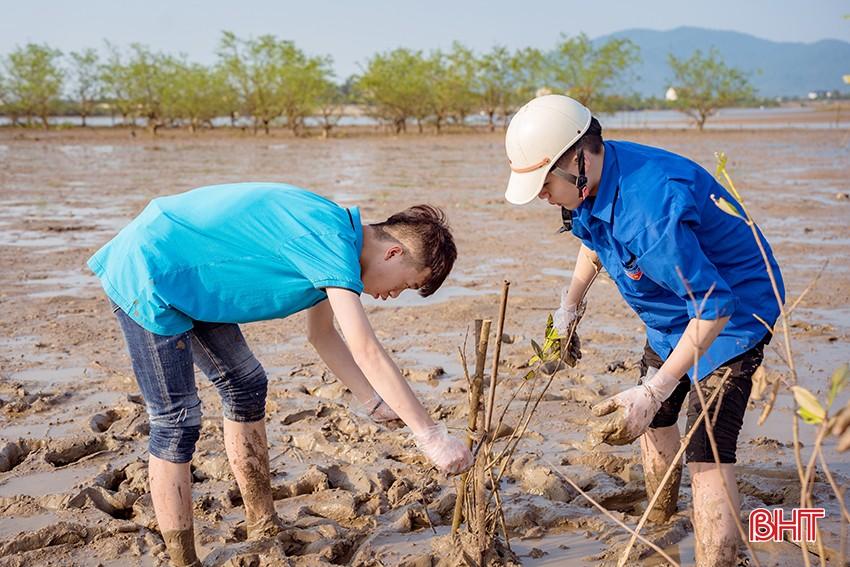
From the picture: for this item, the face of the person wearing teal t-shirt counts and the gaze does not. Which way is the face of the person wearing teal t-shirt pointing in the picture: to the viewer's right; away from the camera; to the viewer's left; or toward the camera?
to the viewer's right

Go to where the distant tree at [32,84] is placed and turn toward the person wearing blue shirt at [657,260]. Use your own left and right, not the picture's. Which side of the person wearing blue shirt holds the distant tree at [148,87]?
left

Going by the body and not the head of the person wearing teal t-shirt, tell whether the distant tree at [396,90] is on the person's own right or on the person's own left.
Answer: on the person's own left

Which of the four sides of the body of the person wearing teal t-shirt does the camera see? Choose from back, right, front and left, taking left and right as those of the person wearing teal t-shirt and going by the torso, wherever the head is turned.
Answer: right

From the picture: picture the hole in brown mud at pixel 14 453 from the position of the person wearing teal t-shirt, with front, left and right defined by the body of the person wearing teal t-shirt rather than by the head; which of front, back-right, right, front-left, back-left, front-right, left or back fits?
back-left

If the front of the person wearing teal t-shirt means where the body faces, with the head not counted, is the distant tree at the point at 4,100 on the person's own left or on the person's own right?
on the person's own left

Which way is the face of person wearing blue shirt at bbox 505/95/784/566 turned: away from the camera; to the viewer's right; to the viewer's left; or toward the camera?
to the viewer's left

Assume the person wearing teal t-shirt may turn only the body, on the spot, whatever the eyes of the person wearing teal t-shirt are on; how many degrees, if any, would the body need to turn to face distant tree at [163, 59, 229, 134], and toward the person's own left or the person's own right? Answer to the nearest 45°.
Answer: approximately 90° to the person's own left

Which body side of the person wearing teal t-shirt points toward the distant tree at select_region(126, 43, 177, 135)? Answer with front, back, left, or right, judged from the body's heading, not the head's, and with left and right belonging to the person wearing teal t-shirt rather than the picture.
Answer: left

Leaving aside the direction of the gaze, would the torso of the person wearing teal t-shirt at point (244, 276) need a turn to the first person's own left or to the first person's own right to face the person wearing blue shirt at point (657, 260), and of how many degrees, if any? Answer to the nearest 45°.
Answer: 0° — they already face them
